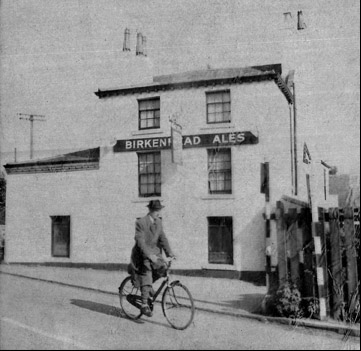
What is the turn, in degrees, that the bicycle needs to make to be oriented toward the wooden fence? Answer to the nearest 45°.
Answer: approximately 45° to its left

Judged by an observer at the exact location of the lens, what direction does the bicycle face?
facing the viewer and to the right of the viewer

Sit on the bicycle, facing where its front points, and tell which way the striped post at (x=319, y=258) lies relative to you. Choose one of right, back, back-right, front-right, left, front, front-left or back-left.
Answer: front-left

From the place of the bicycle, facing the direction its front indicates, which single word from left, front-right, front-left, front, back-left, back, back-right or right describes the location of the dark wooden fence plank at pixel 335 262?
front-left

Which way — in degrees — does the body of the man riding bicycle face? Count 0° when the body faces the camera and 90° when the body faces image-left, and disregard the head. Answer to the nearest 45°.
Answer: approximately 315°

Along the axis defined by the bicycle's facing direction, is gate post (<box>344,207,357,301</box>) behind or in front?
in front

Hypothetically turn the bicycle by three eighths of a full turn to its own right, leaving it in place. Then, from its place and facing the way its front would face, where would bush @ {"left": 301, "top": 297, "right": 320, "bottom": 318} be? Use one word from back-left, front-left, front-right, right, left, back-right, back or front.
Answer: back

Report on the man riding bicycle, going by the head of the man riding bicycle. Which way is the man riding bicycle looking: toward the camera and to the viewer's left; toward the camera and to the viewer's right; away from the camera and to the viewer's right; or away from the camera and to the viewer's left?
toward the camera and to the viewer's right

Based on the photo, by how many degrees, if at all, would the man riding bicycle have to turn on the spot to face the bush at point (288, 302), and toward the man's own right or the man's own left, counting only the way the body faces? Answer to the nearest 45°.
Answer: approximately 45° to the man's own left

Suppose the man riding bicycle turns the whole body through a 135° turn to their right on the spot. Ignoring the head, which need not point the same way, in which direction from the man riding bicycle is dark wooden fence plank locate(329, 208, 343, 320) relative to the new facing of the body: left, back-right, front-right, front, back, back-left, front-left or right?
back
